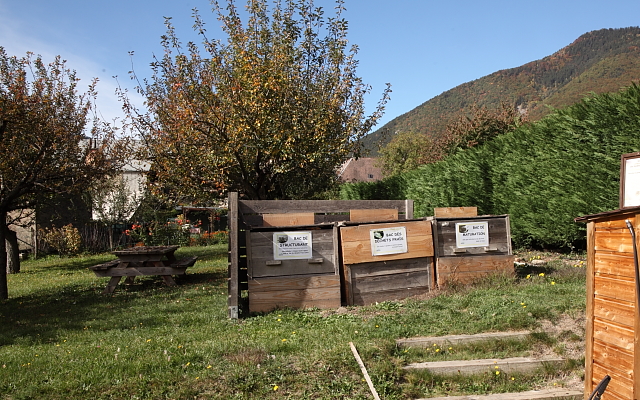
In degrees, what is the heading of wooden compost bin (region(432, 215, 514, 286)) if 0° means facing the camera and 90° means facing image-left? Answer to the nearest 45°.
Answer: approximately 0°

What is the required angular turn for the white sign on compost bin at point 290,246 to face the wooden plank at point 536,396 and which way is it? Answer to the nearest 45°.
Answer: approximately 45° to its left

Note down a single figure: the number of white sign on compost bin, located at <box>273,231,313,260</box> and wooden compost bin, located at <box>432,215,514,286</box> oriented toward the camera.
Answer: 2

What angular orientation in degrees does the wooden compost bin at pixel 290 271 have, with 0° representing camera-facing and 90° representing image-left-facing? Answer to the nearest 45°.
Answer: approximately 0°
